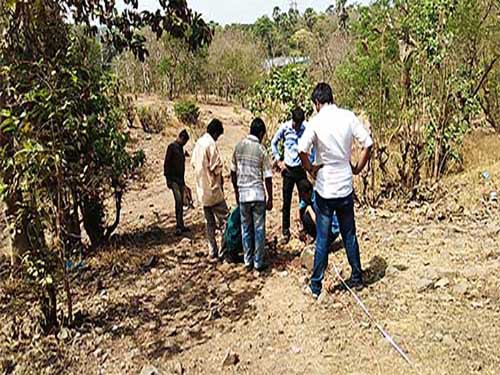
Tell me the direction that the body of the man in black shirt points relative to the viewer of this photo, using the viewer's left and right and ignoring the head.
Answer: facing to the right of the viewer

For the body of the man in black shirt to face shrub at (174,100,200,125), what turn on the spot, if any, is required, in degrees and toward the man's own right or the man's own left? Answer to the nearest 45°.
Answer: approximately 90° to the man's own left

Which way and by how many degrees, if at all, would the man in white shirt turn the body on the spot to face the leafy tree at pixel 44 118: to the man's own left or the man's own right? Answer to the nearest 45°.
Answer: approximately 90° to the man's own left

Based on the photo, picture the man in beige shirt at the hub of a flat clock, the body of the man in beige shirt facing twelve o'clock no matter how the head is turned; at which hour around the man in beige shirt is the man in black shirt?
The man in black shirt is roughly at 10 o'clock from the man in beige shirt.

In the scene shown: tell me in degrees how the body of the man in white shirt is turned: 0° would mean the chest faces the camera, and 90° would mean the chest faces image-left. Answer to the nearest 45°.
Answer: approximately 180°

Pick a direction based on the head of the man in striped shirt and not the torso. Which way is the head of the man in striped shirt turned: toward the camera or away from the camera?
away from the camera

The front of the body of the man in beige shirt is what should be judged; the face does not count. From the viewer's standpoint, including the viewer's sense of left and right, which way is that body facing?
facing away from the viewer and to the right of the viewer

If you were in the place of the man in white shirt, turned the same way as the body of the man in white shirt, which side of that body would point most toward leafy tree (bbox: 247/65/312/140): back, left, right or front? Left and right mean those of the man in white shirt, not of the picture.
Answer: front

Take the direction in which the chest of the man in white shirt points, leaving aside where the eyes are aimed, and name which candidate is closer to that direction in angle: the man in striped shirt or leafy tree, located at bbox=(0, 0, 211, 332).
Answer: the man in striped shirt

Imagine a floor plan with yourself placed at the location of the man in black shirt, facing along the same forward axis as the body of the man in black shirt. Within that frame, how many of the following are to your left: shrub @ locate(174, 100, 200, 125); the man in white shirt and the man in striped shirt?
1

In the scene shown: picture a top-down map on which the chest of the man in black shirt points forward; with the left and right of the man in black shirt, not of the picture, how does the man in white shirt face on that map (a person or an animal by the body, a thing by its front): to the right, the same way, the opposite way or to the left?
to the left

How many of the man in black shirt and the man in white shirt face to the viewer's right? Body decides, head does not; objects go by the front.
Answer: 1

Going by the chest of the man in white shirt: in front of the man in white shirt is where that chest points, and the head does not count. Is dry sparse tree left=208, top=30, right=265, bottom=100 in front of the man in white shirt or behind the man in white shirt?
in front

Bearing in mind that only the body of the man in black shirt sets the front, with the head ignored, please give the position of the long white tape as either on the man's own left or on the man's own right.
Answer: on the man's own right

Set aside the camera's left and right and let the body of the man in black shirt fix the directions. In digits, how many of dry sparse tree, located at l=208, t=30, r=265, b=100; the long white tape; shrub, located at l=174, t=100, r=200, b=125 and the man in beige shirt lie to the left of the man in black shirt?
2

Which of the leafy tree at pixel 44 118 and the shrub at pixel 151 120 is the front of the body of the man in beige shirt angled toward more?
the shrub

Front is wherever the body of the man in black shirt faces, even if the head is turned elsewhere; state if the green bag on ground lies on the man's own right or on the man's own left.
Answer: on the man's own right
